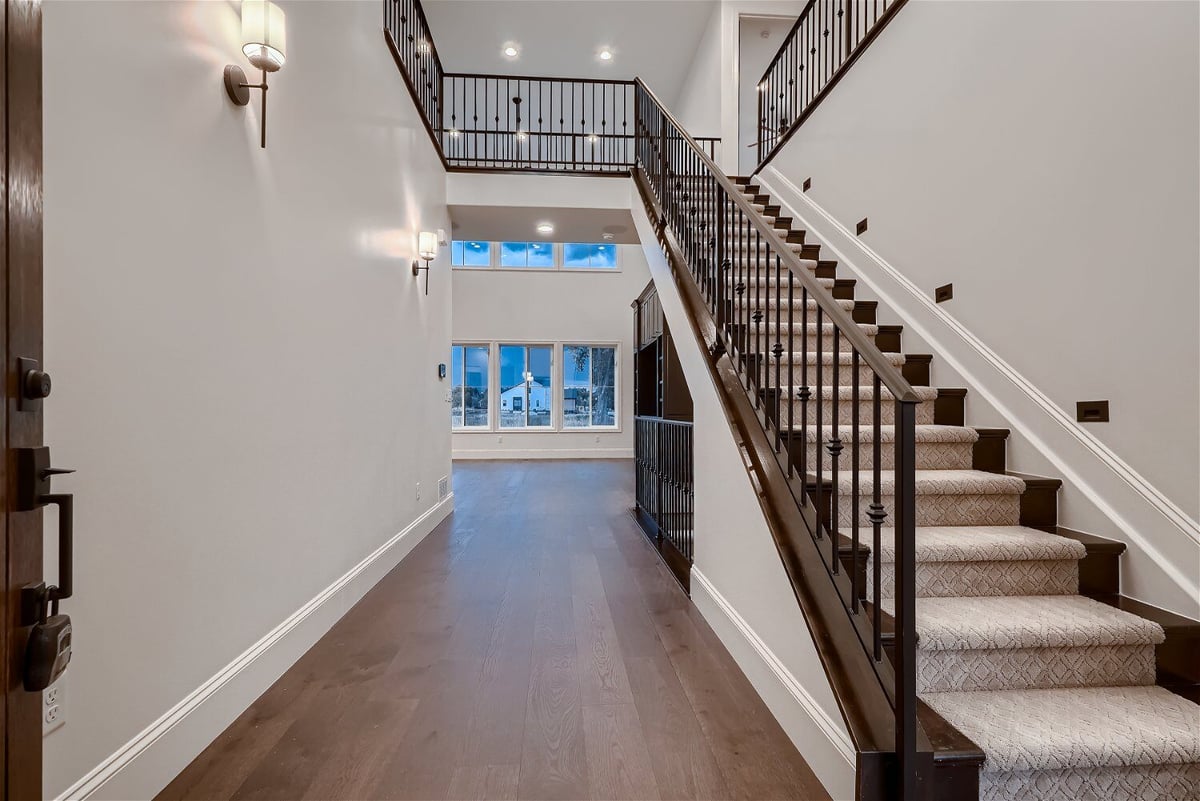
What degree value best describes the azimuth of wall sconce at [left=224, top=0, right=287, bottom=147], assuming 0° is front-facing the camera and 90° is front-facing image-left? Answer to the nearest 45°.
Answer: approximately 315°

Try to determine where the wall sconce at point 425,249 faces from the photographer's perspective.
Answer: facing to the right of the viewer

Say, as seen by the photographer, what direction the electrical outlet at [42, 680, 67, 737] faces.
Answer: facing the viewer and to the right of the viewer

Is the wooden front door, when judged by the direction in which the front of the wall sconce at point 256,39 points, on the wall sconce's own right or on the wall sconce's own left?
on the wall sconce's own right

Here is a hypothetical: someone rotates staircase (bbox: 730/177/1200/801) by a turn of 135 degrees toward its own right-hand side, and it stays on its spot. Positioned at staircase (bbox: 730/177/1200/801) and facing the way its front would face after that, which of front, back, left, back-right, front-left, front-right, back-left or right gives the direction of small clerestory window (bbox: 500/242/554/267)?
front

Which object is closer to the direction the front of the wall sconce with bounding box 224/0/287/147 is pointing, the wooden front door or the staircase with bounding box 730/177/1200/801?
the staircase

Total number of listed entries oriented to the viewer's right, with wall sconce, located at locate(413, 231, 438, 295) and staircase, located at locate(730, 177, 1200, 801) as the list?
1

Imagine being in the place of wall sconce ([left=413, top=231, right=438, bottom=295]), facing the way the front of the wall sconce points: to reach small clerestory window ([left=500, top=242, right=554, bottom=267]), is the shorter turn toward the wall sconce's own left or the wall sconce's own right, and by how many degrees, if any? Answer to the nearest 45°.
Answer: approximately 90° to the wall sconce's own left

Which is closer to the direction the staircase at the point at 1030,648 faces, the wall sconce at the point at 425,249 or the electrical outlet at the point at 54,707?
the electrical outlet

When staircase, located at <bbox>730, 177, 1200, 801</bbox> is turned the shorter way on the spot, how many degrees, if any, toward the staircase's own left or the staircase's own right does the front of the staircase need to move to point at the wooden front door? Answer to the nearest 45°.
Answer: approximately 45° to the staircase's own right

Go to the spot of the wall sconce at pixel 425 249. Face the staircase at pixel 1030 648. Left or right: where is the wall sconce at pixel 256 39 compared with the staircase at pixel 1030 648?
right

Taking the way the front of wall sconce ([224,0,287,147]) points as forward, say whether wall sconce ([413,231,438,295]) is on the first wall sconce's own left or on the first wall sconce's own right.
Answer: on the first wall sconce's own left

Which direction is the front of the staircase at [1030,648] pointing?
toward the camera
